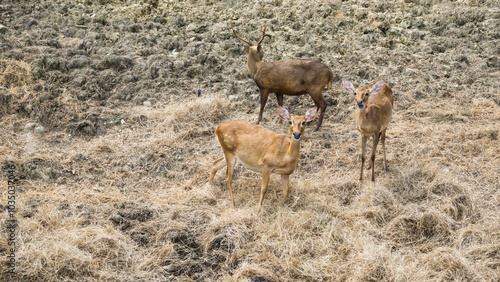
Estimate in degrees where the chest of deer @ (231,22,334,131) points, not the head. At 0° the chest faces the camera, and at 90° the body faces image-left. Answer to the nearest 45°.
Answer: approximately 90°

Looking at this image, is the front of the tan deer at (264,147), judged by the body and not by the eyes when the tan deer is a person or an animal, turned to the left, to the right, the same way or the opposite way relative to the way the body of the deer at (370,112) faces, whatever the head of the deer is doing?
to the left

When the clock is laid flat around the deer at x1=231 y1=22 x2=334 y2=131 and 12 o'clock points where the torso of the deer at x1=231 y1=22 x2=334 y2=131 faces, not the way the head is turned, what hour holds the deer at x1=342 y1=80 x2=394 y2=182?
the deer at x1=342 y1=80 x2=394 y2=182 is roughly at 8 o'clock from the deer at x1=231 y1=22 x2=334 y2=131.

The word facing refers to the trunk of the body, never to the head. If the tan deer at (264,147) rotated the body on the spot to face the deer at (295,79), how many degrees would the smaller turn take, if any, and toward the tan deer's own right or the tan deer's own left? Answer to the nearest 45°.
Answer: approximately 135° to the tan deer's own left

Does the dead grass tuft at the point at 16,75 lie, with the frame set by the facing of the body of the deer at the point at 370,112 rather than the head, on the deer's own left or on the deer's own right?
on the deer's own right

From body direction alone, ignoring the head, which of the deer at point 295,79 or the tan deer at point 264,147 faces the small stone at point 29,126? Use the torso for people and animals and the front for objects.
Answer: the deer

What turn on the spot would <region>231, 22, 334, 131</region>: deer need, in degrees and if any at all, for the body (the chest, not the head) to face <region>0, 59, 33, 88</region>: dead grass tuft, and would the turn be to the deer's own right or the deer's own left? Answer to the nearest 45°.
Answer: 0° — it already faces it

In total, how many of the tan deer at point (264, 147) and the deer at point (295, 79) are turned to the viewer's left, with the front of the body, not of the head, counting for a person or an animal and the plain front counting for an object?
1

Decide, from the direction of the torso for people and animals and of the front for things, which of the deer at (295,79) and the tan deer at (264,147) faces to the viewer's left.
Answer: the deer
